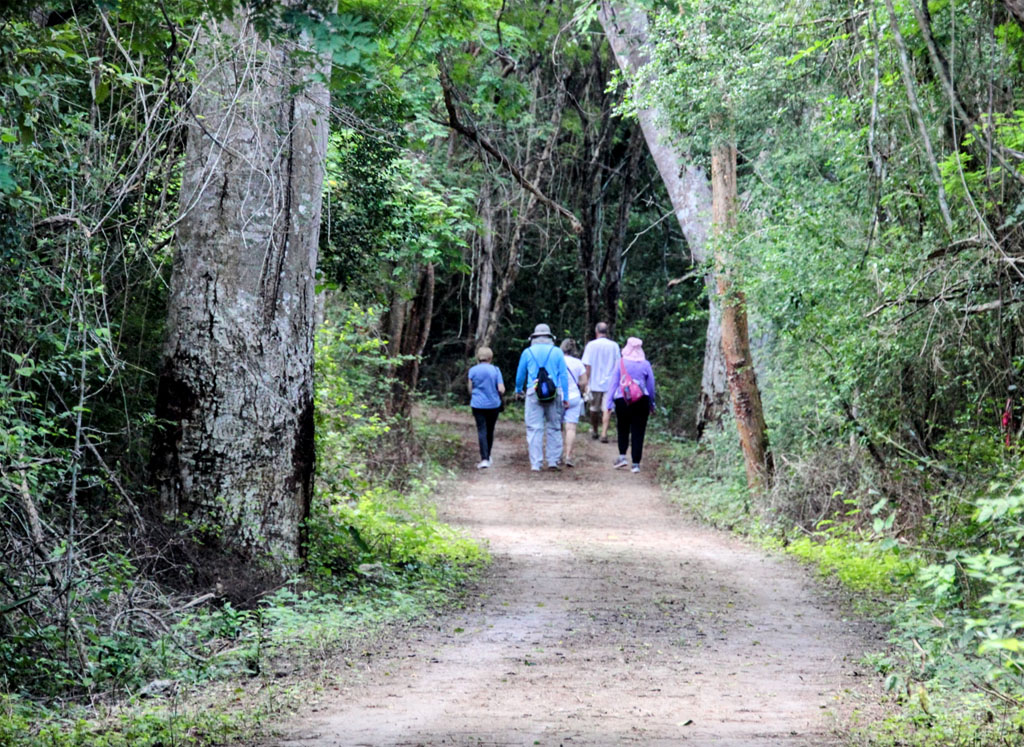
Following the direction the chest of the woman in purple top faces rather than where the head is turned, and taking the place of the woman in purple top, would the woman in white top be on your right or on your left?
on your left

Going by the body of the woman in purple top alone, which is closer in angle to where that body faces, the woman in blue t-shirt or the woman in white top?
the woman in white top

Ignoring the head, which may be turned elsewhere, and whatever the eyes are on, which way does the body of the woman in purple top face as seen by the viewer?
away from the camera

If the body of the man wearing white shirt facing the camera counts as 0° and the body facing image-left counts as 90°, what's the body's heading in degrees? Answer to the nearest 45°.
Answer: approximately 180°

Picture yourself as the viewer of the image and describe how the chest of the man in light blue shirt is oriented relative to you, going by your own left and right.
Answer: facing away from the viewer

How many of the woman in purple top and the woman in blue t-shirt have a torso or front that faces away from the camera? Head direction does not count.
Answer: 2

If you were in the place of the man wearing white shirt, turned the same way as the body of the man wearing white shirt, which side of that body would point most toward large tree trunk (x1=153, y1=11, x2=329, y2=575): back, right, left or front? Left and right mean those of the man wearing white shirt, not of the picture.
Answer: back

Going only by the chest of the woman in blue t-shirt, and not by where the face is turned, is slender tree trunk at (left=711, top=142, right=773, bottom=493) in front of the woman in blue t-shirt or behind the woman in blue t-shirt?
behind

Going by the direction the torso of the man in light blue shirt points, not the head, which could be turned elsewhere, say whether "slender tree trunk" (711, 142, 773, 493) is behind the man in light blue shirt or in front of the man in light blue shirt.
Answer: behind

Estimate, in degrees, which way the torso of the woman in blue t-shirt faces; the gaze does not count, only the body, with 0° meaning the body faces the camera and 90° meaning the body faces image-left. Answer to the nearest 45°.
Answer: approximately 180°
